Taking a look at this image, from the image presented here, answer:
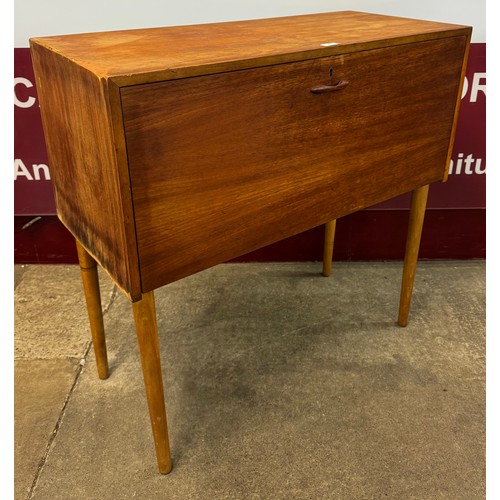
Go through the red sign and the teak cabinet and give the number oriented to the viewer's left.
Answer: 0

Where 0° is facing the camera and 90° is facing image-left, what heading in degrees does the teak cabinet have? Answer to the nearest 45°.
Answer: approximately 315°

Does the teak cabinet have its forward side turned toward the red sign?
no

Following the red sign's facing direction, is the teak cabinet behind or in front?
in front

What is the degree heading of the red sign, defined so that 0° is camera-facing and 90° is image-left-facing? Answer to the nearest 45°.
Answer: approximately 0°
